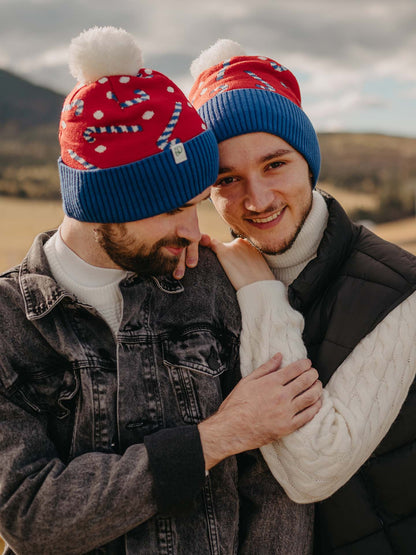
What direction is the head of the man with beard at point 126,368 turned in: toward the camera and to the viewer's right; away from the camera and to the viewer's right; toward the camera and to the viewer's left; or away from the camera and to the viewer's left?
toward the camera and to the viewer's right

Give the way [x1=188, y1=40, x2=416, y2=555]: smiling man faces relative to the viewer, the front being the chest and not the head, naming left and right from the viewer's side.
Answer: facing the viewer and to the left of the viewer

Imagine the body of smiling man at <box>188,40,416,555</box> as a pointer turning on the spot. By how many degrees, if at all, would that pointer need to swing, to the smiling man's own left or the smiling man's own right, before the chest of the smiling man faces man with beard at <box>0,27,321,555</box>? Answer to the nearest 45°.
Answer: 0° — they already face them

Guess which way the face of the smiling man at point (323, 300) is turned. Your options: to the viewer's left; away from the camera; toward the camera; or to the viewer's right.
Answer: toward the camera
